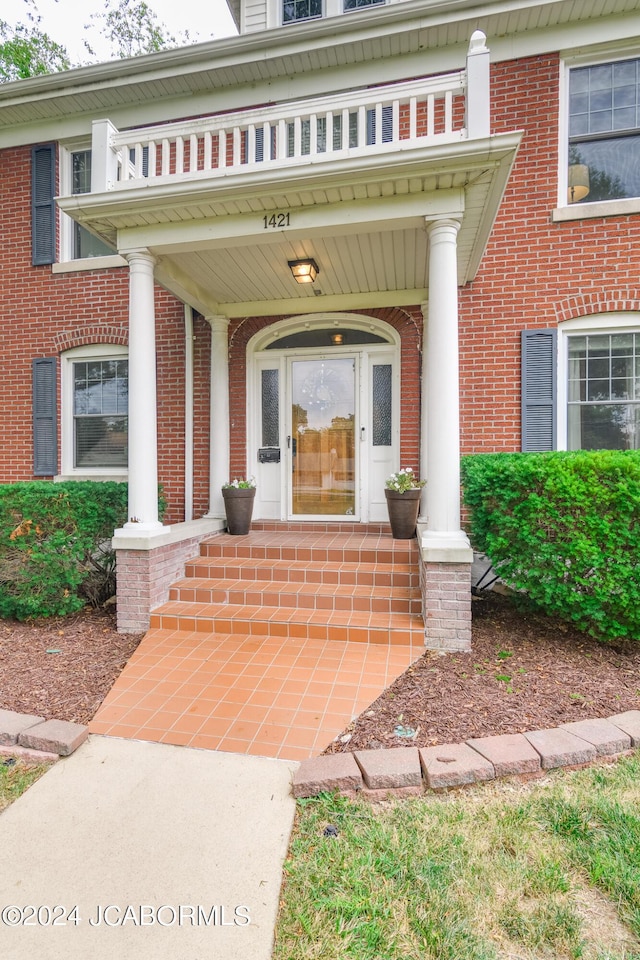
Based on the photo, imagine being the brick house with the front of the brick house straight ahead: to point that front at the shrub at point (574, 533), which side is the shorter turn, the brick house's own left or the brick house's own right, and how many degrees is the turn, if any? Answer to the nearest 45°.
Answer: approximately 45° to the brick house's own left

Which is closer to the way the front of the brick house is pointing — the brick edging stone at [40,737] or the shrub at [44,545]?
the brick edging stone

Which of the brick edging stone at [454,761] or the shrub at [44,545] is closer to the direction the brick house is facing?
the brick edging stone

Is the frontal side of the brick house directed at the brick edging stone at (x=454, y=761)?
yes

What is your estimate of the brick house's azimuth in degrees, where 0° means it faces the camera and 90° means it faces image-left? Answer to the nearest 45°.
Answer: approximately 0°
